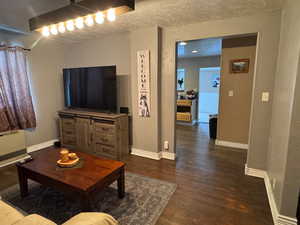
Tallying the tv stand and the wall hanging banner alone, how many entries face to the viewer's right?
0

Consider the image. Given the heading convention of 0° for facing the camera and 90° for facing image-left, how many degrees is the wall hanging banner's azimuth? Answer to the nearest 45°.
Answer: approximately 45°

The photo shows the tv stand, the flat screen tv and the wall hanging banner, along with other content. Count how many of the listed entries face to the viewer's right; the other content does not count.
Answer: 0

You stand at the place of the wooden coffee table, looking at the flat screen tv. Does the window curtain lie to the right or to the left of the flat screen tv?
left

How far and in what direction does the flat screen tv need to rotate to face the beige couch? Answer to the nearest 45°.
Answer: approximately 45° to its left

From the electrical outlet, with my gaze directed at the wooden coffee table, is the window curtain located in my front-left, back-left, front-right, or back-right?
front-right

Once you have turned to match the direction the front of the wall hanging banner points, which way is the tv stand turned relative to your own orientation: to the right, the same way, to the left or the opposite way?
the same way

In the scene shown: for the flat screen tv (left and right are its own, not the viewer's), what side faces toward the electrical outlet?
left

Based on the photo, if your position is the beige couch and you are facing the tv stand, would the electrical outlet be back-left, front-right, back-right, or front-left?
front-right

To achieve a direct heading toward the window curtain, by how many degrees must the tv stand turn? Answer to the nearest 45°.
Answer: approximately 45° to its right

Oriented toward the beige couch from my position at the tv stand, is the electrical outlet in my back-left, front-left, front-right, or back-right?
front-left

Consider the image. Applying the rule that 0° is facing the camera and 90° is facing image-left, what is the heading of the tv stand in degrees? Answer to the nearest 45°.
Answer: approximately 45°

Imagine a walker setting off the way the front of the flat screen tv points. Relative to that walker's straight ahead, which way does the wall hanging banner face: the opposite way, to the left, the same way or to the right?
the same way

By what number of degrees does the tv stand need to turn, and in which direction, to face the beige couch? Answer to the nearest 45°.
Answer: approximately 45° to its left

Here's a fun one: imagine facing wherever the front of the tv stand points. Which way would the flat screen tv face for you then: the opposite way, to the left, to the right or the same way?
the same way

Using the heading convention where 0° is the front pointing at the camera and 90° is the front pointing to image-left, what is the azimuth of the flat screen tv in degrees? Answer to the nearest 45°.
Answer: approximately 45°
